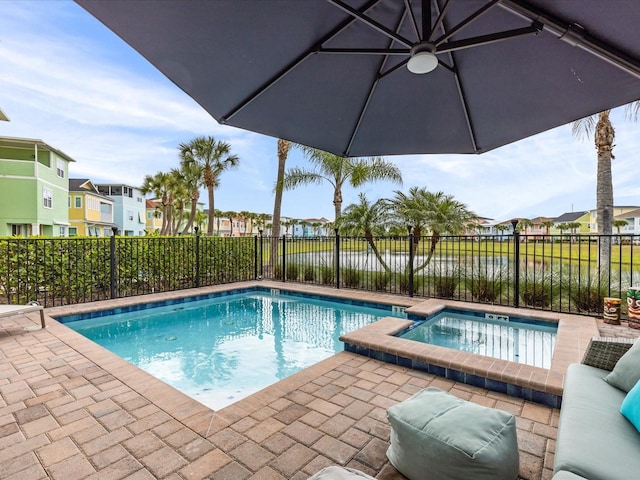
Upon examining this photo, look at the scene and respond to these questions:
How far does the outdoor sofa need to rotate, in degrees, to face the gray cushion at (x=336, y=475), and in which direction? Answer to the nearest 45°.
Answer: approximately 45° to its left

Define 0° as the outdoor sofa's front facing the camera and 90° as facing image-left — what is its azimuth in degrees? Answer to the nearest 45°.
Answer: approximately 90°
